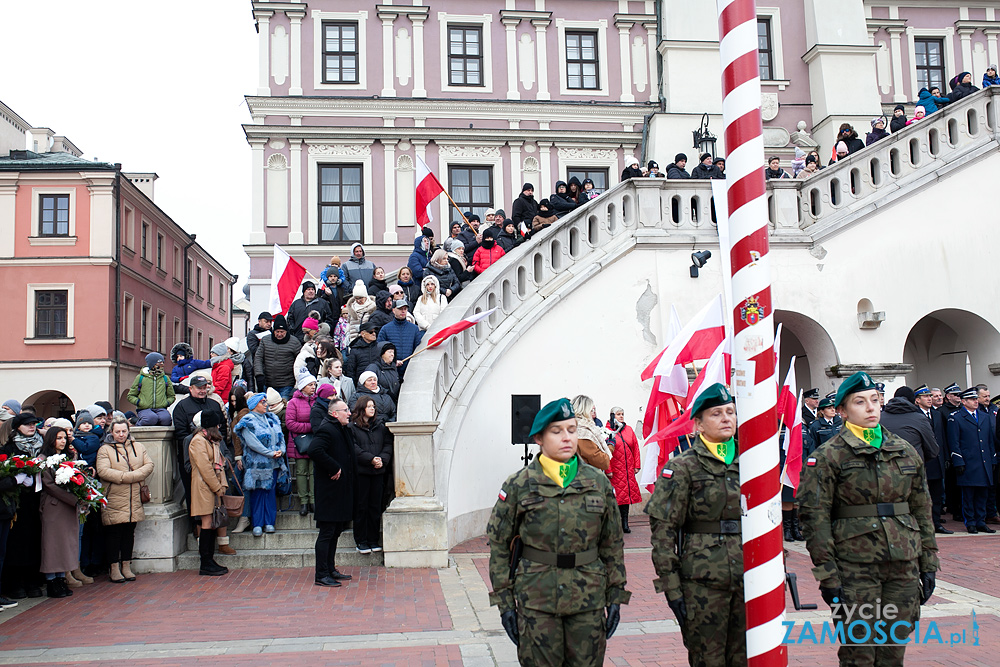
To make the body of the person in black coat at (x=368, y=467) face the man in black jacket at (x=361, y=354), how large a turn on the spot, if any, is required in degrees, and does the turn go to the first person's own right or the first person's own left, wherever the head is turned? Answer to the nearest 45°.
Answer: approximately 135° to the first person's own left

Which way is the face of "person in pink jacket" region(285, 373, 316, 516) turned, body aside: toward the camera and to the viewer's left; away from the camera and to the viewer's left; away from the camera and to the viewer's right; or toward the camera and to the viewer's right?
toward the camera and to the viewer's right

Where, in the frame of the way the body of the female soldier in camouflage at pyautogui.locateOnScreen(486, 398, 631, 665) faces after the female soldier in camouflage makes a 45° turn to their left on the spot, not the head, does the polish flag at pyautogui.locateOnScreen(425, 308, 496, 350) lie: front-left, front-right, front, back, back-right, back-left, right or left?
back-left

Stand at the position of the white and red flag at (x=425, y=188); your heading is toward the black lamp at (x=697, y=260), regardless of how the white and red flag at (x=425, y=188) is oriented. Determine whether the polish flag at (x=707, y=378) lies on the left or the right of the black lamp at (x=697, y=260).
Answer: right

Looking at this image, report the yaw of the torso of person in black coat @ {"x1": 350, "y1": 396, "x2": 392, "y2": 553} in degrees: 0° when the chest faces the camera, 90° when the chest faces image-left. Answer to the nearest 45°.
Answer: approximately 315°

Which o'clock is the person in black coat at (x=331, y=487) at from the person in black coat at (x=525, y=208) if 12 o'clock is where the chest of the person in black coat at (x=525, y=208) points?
the person in black coat at (x=331, y=487) is roughly at 2 o'clock from the person in black coat at (x=525, y=208).

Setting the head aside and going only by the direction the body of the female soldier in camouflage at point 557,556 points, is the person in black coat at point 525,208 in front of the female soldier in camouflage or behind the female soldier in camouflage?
behind

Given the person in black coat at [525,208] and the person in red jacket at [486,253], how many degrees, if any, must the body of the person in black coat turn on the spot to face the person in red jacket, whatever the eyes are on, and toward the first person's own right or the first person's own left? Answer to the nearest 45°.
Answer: approximately 90° to the first person's own right
